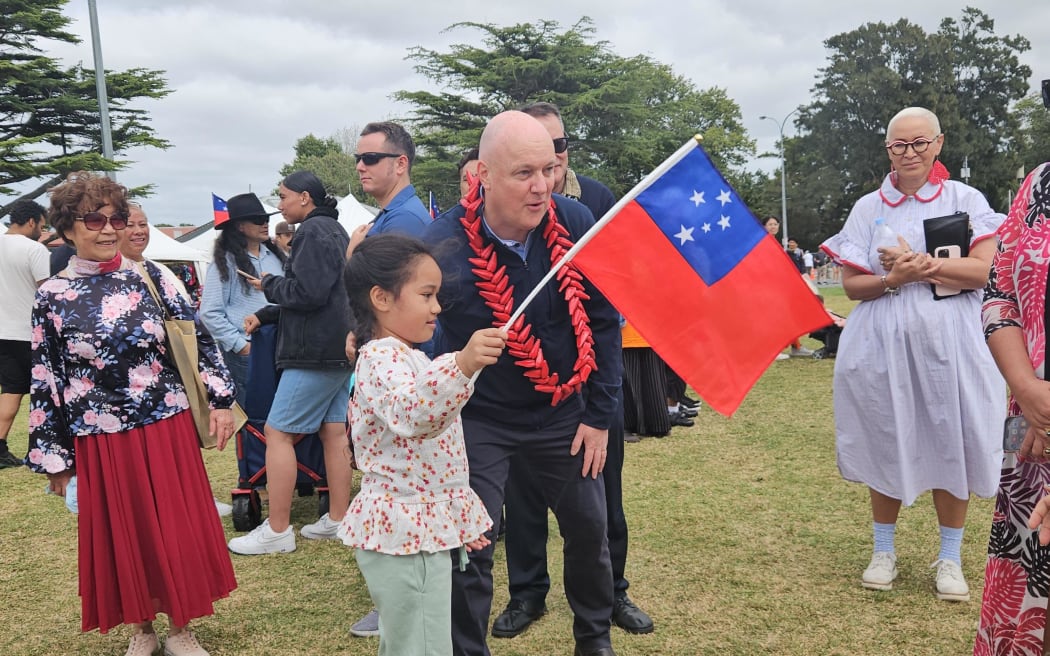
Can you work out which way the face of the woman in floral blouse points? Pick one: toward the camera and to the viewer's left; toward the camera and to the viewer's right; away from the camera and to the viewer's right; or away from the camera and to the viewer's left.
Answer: toward the camera and to the viewer's right

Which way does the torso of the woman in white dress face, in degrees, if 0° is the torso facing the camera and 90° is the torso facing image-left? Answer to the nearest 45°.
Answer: approximately 0°

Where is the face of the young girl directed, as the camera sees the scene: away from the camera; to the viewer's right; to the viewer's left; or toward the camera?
to the viewer's right

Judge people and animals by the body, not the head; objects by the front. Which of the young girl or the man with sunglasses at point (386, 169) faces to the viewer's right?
the young girl

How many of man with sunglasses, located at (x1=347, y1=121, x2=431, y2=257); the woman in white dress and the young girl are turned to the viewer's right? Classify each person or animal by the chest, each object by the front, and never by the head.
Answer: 1

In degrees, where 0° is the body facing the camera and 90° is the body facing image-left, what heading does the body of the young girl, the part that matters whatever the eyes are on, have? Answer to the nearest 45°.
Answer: approximately 270°

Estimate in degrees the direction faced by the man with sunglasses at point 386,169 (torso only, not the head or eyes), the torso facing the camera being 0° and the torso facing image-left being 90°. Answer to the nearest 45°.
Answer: approximately 90°
